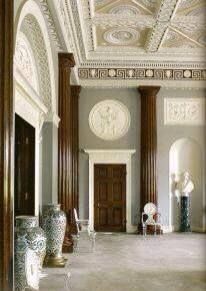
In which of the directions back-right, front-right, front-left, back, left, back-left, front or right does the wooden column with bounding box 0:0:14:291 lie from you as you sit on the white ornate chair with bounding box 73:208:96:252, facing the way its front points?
right

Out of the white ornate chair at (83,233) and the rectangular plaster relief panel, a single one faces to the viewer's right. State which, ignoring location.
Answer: the white ornate chair

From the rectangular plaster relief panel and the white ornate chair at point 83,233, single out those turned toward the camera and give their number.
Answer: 1

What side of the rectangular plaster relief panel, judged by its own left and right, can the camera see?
front

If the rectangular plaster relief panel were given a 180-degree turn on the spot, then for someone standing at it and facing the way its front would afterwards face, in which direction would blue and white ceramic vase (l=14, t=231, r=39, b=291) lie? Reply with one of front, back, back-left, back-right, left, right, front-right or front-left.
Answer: back

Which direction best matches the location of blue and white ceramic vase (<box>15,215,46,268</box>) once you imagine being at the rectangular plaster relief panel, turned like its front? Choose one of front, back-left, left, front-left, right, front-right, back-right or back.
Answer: front

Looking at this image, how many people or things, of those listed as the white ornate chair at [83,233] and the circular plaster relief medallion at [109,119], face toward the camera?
1

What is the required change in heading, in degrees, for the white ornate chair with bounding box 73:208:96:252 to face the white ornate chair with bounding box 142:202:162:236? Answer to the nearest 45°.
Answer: approximately 45° to its left

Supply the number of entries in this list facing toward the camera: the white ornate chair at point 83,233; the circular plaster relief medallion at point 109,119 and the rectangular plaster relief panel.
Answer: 2

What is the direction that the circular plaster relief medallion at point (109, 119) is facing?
toward the camera

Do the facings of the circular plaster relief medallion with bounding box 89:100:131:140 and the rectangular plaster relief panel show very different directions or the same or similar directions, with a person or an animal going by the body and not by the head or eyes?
same or similar directions

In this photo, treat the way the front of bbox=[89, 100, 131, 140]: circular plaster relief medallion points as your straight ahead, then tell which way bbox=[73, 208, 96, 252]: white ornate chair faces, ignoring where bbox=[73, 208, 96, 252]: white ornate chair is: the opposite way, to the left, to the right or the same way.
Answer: to the left

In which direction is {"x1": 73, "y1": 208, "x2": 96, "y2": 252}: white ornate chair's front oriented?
to the viewer's right

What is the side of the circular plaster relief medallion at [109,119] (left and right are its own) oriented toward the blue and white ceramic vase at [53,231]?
front

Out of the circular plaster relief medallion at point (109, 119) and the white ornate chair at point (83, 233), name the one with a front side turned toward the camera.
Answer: the circular plaster relief medallion
